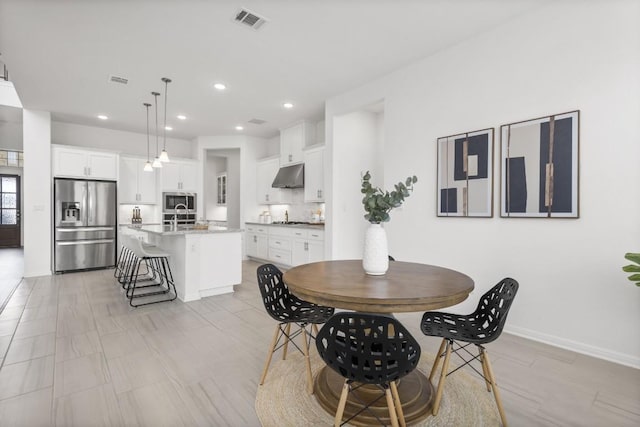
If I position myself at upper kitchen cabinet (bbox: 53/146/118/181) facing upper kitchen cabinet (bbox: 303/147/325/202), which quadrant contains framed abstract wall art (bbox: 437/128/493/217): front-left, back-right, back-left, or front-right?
front-right

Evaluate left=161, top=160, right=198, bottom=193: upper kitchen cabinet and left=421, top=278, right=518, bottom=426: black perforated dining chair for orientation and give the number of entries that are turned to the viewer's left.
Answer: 1

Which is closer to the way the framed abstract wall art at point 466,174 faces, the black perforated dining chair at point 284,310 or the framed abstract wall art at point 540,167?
the black perforated dining chair

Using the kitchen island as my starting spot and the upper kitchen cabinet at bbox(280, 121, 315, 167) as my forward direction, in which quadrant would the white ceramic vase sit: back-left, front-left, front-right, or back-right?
back-right

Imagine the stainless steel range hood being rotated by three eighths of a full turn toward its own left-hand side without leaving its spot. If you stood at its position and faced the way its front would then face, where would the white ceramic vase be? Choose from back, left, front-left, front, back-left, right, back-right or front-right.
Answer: right

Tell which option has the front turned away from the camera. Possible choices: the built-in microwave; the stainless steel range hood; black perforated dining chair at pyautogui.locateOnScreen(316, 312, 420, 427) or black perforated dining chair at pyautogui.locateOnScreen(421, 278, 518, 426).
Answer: black perforated dining chair at pyautogui.locateOnScreen(316, 312, 420, 427)

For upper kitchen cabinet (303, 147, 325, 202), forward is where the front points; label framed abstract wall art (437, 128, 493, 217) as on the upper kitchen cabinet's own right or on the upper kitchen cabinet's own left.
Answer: on the upper kitchen cabinet's own left

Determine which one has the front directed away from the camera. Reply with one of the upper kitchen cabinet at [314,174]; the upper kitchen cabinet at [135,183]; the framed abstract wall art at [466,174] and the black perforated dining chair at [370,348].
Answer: the black perforated dining chair

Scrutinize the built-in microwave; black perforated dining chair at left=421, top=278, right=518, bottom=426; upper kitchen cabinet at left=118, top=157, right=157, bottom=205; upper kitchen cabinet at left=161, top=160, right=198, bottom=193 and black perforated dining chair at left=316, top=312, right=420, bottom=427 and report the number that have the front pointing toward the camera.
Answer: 3

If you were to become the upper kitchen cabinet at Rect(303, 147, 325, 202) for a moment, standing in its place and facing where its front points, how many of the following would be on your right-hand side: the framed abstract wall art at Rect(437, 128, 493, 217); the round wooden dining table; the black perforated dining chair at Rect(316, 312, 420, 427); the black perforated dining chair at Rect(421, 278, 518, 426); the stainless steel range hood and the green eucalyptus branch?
1

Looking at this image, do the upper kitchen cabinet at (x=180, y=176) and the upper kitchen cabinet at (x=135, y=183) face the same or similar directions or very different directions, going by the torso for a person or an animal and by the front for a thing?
same or similar directions

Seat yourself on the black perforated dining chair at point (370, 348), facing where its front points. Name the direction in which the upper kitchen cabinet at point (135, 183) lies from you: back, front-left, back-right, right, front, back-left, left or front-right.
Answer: front-left

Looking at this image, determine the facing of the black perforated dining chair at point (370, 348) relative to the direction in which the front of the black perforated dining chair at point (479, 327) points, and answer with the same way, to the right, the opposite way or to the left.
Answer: to the right

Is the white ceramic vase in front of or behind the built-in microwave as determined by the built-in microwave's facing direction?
in front

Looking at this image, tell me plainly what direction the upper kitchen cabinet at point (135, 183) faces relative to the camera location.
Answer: facing the viewer

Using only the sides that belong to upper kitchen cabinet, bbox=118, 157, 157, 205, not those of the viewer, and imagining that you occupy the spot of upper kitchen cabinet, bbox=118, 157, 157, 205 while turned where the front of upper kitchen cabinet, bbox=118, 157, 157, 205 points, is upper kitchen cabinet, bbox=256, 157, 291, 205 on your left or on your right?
on your left

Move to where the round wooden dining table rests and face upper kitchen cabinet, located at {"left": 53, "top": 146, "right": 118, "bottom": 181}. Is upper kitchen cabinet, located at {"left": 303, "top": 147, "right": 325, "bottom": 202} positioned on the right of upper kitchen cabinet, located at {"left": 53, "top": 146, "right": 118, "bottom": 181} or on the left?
right

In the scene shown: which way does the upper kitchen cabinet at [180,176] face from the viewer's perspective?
toward the camera

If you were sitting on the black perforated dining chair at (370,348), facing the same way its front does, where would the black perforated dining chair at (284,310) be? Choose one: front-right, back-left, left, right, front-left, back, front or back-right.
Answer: front-left

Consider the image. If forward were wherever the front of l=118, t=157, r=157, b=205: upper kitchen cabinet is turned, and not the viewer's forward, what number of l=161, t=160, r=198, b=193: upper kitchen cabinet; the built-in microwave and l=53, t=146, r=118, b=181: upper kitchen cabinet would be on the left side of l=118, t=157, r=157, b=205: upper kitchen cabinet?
2

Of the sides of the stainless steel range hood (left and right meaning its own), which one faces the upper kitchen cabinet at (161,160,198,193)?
right
